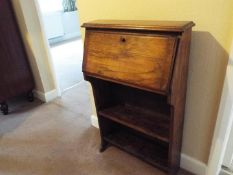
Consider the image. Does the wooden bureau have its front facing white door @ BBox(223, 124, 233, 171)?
no

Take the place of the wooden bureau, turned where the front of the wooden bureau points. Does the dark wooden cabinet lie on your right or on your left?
on your right

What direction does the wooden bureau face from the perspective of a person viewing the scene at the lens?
facing the viewer and to the left of the viewer
